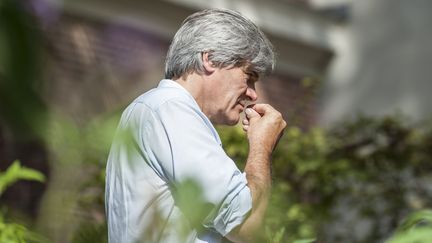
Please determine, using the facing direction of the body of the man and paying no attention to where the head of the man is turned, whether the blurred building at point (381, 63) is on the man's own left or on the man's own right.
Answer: on the man's own left

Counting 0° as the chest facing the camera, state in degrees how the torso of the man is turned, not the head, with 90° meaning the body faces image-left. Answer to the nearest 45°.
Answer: approximately 270°
